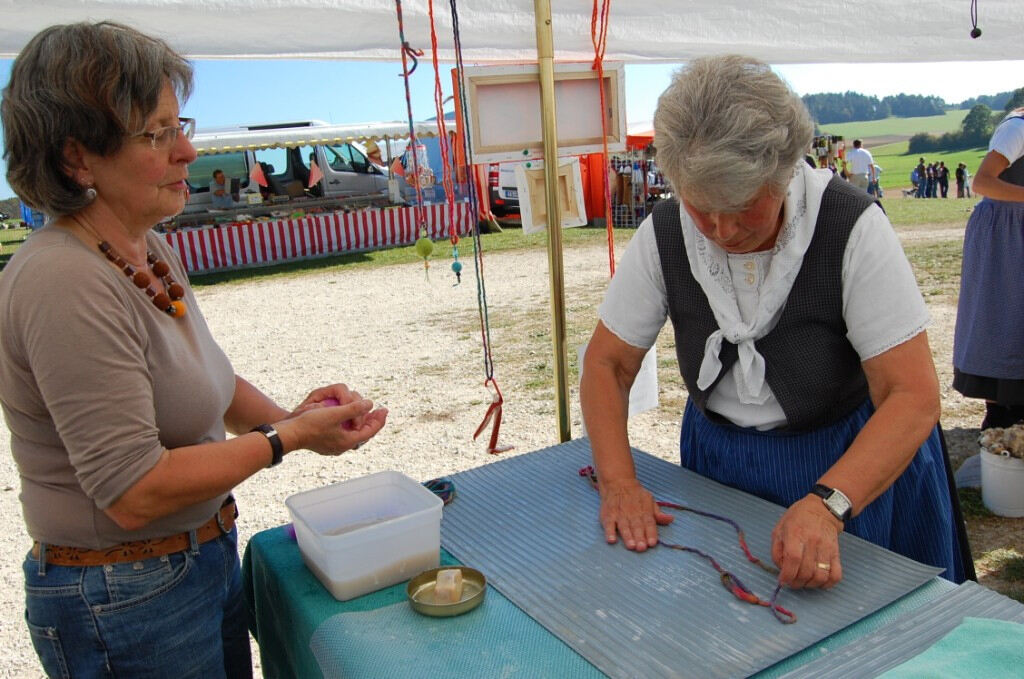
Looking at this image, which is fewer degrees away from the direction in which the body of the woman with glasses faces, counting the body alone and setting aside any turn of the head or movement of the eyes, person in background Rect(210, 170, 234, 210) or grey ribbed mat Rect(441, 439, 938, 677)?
the grey ribbed mat

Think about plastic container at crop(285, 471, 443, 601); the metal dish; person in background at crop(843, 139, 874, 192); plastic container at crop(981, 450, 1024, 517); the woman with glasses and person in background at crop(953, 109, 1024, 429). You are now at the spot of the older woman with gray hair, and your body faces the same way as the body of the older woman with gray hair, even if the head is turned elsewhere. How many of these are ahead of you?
3

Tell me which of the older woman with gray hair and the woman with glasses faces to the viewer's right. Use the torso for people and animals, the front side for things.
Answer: the woman with glasses

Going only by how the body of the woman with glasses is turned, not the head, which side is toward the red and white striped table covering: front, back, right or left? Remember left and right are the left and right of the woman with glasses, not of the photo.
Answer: left

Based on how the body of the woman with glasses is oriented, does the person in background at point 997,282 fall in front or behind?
in front

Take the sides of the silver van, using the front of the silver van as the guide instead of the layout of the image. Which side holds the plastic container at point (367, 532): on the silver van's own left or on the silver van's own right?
on the silver van's own right

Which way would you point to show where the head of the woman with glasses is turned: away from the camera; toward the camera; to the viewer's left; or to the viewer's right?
to the viewer's right

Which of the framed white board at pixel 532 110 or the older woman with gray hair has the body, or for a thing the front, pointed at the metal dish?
the older woman with gray hair

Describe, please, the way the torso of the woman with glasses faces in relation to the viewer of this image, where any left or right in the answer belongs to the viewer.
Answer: facing to the right of the viewer

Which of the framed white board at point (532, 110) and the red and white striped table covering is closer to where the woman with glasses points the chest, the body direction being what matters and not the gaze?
the framed white board

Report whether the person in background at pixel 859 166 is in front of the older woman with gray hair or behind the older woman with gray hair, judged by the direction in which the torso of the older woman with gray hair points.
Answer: behind

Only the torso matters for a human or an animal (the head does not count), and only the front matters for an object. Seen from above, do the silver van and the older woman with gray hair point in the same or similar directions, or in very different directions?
very different directions

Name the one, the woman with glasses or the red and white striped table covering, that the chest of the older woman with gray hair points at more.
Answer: the woman with glasses

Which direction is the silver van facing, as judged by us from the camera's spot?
facing to the right of the viewer

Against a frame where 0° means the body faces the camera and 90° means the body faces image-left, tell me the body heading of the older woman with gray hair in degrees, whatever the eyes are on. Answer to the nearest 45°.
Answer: approximately 45°
